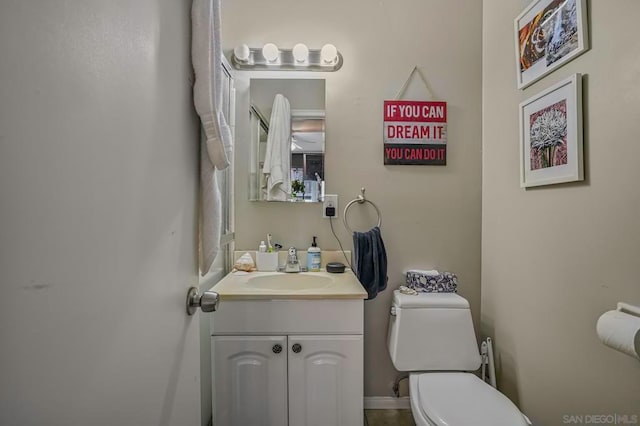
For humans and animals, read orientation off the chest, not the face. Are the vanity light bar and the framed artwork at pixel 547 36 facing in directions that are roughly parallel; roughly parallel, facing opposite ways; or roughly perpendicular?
roughly perpendicular

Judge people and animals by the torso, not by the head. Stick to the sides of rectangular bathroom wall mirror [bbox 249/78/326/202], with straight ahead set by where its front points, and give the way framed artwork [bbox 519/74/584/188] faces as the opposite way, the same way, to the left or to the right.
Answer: to the right

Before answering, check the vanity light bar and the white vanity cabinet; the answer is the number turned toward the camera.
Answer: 2

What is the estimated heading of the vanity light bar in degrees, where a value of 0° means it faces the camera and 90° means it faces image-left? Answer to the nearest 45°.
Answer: approximately 0°

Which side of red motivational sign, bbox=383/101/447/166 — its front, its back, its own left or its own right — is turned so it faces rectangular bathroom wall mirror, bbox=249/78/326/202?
right

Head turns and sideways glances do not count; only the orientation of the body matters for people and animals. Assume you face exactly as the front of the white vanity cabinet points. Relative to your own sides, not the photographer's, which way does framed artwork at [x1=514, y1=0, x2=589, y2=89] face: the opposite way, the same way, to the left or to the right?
to the right

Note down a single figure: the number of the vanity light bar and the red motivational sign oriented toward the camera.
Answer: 2

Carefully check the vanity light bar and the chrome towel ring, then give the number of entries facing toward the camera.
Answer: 2

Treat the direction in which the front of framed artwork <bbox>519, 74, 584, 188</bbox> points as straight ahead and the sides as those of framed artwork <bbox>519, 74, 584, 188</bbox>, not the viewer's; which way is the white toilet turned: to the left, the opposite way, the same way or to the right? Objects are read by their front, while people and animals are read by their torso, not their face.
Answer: to the left
